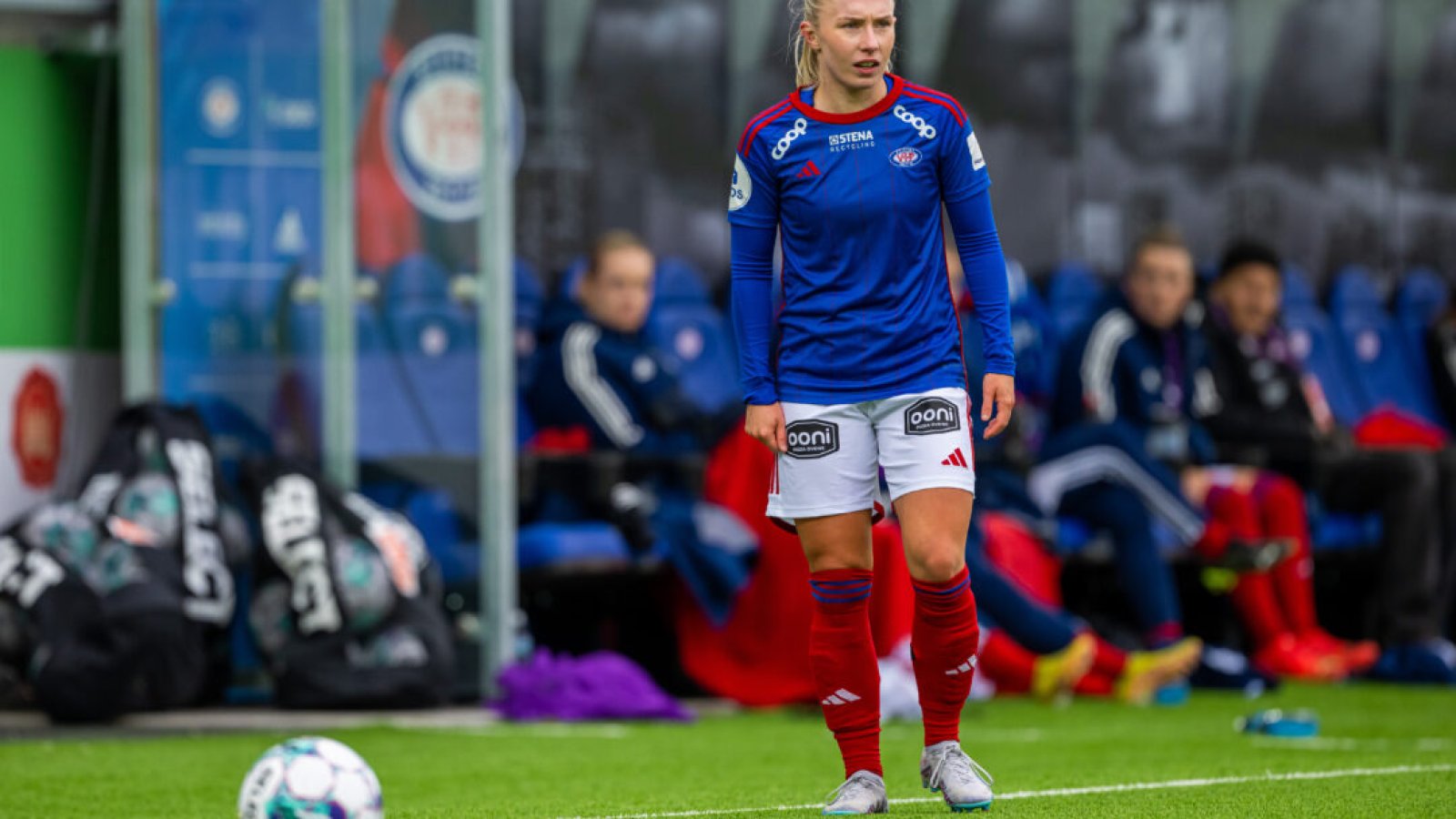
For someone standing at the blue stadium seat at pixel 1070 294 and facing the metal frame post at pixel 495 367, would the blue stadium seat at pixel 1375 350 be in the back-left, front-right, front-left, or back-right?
back-left

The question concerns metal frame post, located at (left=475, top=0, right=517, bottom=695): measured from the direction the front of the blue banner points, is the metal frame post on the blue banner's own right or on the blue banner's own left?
on the blue banner's own left

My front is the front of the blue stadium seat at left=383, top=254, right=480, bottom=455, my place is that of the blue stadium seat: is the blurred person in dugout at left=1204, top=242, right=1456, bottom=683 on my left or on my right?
on my left

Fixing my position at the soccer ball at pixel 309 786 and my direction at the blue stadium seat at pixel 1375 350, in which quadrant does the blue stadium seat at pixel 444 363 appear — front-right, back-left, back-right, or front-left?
front-left

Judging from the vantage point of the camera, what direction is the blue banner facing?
facing the viewer

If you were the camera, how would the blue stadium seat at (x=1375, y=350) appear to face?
facing the viewer and to the right of the viewer

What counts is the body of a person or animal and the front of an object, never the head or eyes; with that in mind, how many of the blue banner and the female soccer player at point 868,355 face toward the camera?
2

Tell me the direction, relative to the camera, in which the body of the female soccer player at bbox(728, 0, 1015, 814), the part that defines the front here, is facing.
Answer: toward the camera

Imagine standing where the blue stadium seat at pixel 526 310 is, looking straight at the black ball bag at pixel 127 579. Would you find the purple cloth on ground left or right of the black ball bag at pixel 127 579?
left

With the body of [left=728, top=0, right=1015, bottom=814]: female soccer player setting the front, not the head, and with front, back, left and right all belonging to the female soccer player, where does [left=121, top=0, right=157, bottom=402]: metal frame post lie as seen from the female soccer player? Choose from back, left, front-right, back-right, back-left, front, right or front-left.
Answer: back-right

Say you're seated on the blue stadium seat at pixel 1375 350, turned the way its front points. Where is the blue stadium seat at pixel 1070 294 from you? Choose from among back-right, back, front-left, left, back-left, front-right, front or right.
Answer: right

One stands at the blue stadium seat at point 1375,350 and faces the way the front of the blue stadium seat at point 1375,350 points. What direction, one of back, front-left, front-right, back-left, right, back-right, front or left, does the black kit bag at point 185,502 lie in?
right

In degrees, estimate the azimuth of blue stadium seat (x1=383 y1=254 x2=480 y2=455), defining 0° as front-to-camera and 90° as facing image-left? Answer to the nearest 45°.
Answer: approximately 315°

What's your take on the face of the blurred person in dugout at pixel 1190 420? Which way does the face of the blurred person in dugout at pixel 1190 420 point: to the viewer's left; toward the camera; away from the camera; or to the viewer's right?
toward the camera

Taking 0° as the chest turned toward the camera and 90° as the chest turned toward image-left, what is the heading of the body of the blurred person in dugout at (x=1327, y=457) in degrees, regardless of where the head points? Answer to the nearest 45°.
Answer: approximately 315°

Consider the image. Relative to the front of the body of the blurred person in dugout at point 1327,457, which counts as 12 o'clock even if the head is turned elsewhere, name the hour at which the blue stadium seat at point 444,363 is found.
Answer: The blue stadium seat is roughly at 3 o'clock from the blurred person in dugout.
